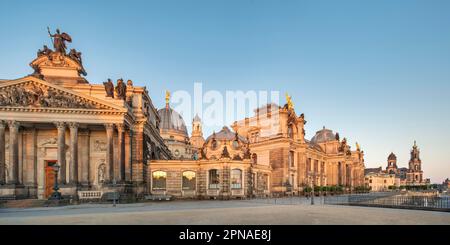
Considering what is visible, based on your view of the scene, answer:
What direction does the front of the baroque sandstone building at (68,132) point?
toward the camera

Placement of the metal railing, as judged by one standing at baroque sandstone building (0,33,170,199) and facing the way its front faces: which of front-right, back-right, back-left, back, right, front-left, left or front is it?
front-left
